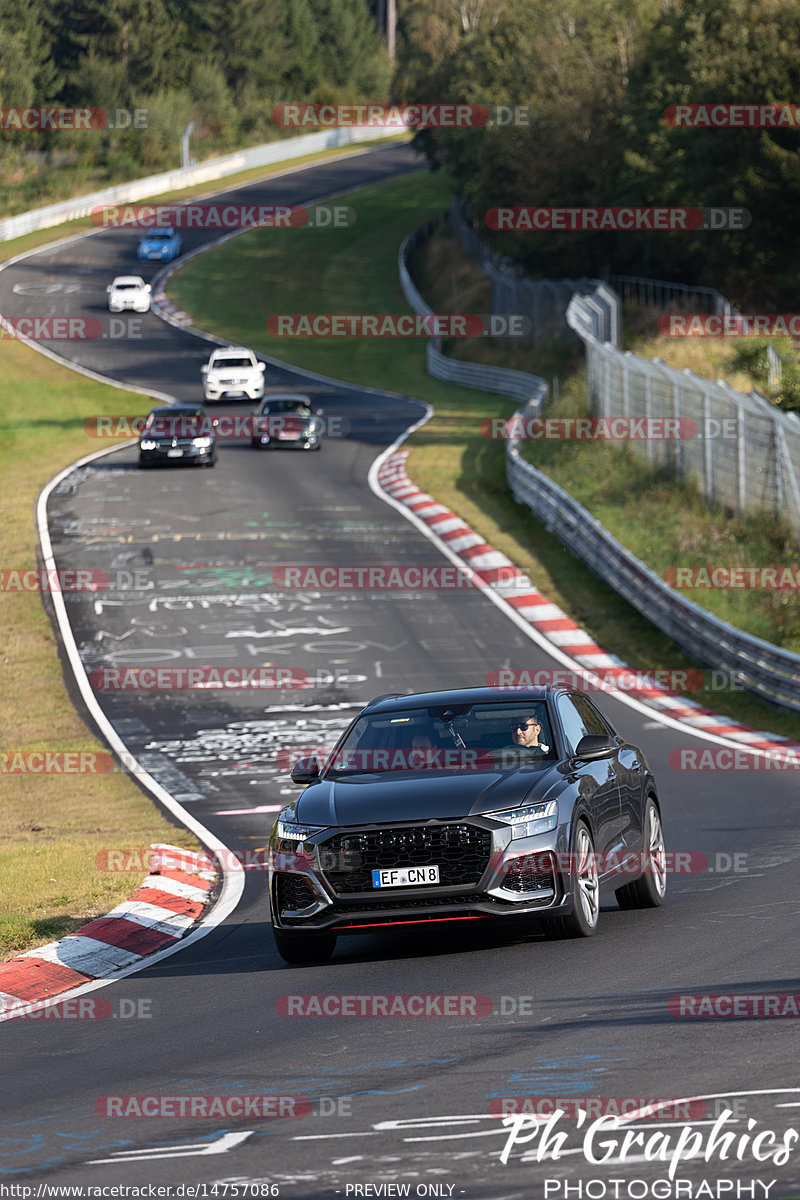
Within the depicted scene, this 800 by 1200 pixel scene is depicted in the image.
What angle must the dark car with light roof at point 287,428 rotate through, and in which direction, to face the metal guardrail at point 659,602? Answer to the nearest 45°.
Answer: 0° — it already faces it

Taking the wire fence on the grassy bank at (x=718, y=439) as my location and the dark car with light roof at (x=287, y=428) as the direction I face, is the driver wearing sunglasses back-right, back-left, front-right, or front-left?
back-left

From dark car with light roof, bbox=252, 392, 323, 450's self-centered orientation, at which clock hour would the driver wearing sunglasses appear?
The driver wearing sunglasses is roughly at 12 o'clock from the dark car with light roof.

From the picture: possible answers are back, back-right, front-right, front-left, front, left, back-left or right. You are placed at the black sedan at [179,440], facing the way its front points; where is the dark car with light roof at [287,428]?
back-left

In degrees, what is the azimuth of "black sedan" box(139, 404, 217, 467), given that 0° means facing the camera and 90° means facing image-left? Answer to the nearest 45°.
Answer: approximately 0°

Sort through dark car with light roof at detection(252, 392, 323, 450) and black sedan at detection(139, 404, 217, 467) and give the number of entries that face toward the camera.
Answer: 2

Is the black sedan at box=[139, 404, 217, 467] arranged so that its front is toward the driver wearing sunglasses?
yes
